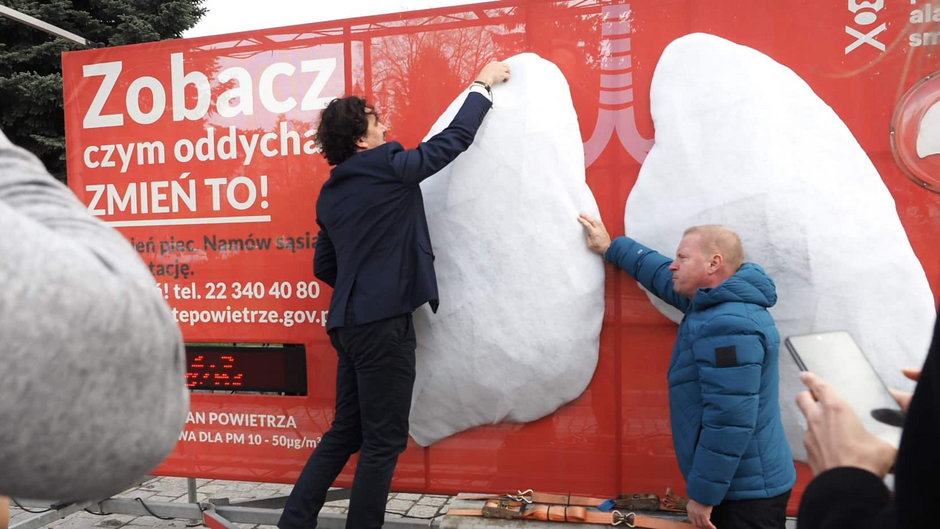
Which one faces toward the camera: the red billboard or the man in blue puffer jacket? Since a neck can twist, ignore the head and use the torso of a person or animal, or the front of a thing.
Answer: the red billboard

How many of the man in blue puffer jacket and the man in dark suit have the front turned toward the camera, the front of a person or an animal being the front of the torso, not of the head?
0

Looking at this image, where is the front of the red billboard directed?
toward the camera

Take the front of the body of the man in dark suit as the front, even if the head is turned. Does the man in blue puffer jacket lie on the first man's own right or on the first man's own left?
on the first man's own right

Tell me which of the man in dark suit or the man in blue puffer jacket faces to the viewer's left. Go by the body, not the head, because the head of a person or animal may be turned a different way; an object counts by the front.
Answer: the man in blue puffer jacket

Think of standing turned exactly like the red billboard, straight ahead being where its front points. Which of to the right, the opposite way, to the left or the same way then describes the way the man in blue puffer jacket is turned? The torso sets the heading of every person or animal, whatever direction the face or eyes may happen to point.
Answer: to the right

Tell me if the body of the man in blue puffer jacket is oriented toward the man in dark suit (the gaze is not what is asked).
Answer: yes

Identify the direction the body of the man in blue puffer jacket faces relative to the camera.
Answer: to the viewer's left

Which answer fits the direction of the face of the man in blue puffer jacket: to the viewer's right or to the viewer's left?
to the viewer's left

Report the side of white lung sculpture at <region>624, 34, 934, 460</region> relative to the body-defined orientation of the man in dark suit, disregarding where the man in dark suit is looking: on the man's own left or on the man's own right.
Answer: on the man's own right

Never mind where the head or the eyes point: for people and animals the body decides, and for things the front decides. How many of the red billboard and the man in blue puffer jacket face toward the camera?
1

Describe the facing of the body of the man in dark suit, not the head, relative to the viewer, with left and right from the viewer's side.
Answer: facing away from the viewer and to the right of the viewer
